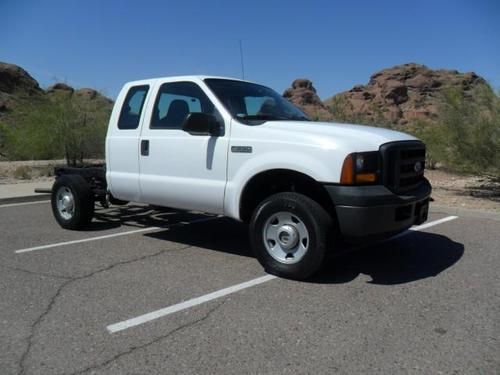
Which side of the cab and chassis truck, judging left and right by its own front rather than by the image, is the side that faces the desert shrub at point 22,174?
back

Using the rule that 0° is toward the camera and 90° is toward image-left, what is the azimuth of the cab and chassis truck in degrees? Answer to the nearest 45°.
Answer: approximately 315°

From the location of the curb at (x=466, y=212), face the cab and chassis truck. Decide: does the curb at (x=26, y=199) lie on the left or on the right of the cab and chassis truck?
right

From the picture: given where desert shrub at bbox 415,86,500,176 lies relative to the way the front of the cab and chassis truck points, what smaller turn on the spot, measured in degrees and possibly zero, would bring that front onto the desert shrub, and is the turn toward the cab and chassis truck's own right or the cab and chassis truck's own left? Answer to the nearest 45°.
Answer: approximately 90° to the cab and chassis truck's own left

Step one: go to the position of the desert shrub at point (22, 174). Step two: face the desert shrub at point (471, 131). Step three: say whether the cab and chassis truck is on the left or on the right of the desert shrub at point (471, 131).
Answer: right

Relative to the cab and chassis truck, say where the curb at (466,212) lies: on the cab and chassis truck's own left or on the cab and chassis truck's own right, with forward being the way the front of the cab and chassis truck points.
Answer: on the cab and chassis truck's own left

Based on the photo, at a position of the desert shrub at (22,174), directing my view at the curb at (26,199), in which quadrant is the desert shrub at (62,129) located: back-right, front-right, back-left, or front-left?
back-left

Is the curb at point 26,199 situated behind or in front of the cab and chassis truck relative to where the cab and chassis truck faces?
behind

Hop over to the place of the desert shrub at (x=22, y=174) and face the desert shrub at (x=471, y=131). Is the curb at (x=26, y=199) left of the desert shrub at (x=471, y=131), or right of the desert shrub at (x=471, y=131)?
right

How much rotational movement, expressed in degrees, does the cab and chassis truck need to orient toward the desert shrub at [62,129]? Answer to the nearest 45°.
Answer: approximately 180°
